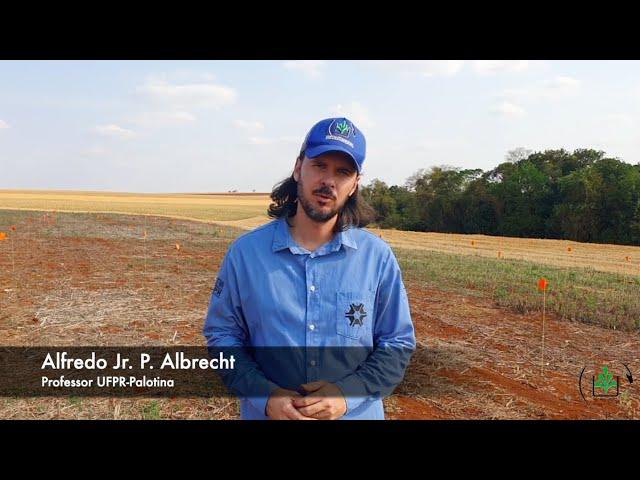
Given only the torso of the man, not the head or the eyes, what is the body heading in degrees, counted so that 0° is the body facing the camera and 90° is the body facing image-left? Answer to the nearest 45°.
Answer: approximately 0°
